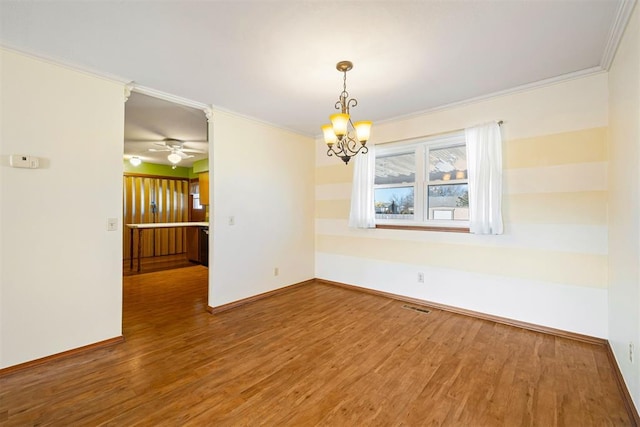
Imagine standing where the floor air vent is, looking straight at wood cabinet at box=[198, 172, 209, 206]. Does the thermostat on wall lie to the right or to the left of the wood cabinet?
left

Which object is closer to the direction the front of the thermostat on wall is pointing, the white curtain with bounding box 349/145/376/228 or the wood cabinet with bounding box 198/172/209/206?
the white curtain

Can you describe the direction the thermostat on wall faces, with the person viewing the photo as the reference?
facing the viewer

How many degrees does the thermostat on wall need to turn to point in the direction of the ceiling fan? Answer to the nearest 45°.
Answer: approximately 135° to its left

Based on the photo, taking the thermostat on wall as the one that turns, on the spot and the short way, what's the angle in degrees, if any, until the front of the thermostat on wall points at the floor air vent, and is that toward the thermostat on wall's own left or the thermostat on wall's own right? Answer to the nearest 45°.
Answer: approximately 45° to the thermostat on wall's own left

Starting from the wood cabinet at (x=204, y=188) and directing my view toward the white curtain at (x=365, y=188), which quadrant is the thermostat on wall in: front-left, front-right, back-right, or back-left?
front-right

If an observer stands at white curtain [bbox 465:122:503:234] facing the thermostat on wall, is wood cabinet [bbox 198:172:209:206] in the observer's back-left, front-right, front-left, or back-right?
front-right

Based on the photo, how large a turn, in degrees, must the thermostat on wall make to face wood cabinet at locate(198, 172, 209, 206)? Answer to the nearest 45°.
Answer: approximately 135° to its left

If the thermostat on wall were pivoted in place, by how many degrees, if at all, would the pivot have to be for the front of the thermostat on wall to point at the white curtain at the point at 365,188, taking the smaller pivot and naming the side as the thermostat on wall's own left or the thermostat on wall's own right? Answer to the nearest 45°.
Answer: approximately 90° to the thermostat on wall's own left

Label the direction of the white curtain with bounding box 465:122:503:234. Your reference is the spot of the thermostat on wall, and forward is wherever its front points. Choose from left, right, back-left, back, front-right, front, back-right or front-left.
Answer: front-left
